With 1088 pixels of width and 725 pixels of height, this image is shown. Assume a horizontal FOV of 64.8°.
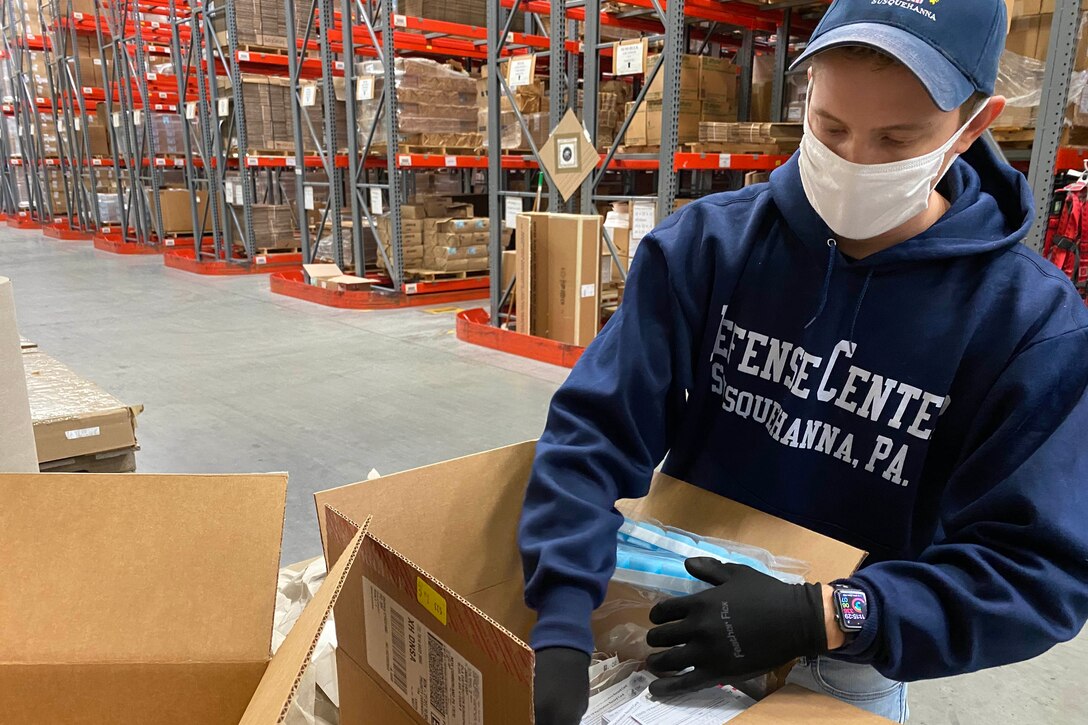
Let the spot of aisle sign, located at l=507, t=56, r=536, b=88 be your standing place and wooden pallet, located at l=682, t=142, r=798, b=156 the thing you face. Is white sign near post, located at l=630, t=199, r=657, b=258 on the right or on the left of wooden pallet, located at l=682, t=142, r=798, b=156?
right

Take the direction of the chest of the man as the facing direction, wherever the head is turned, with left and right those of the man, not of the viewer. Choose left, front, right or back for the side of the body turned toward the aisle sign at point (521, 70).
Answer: right

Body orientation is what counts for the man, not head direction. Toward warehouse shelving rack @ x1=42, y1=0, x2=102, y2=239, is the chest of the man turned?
no

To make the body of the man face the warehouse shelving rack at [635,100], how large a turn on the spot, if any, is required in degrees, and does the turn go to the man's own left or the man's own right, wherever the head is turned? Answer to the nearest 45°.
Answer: approximately 135° to the man's own right

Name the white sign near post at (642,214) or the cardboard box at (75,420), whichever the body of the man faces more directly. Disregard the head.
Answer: the cardboard box

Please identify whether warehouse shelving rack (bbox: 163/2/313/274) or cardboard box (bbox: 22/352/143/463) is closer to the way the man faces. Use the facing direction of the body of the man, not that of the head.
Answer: the cardboard box

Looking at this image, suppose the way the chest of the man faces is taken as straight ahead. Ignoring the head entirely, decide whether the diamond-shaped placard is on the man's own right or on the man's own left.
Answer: on the man's own right

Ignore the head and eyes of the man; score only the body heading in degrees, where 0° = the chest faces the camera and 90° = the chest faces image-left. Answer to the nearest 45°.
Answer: approximately 45°

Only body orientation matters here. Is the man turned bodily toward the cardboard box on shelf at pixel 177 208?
no

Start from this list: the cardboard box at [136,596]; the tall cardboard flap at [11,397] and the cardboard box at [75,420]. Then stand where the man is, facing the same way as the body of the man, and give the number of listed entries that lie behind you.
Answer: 0

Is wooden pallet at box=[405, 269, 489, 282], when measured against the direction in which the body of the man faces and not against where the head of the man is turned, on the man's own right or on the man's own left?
on the man's own right

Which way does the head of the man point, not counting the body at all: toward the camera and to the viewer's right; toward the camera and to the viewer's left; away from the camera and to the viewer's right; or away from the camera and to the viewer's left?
toward the camera and to the viewer's left

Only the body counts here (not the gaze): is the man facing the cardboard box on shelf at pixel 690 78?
no

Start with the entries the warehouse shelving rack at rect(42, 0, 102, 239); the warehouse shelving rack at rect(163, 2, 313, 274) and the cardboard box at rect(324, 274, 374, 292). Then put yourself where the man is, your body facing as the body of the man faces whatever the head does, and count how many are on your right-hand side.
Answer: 3

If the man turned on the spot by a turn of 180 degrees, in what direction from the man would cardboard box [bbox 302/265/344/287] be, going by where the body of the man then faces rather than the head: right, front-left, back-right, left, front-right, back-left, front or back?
left

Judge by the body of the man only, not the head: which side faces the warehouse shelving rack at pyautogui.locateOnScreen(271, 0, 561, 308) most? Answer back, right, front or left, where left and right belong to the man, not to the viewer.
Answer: right
